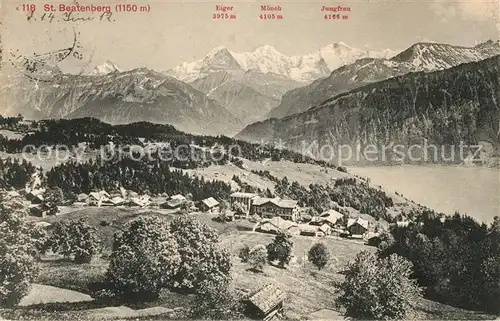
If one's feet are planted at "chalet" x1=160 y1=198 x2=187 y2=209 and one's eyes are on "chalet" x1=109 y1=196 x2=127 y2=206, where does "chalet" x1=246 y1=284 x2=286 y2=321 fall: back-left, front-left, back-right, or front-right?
back-left
